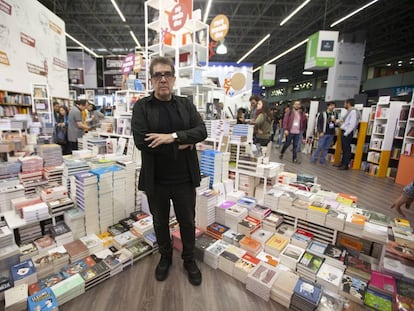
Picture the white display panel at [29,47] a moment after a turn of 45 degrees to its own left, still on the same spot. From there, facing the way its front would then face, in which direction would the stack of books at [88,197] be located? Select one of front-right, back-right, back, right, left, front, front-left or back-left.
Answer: right

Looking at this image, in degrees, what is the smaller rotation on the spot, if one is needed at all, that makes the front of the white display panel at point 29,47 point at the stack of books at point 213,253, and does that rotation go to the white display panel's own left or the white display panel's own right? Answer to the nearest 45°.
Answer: approximately 45° to the white display panel's own right

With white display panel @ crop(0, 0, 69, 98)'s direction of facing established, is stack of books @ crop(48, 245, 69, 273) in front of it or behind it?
in front

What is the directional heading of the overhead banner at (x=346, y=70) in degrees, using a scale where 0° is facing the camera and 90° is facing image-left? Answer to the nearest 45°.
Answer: approximately 0°

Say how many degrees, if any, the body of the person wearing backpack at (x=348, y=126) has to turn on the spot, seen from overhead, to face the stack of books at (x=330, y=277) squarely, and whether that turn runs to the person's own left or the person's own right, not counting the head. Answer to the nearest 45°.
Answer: approximately 90° to the person's own left

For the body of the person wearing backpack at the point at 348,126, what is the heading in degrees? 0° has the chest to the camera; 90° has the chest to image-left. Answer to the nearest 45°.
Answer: approximately 90°

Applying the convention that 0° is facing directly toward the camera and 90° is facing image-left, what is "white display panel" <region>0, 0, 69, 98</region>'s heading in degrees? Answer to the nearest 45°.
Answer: approximately 315°

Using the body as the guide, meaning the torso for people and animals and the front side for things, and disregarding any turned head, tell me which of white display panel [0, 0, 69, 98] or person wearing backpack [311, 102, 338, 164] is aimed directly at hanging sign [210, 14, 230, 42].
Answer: the white display panel

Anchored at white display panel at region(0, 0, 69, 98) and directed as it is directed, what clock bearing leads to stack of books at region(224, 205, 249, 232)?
The stack of books is roughly at 1 o'clock from the white display panel.

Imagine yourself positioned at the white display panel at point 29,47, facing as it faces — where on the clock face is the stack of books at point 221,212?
The stack of books is roughly at 1 o'clock from the white display panel.
